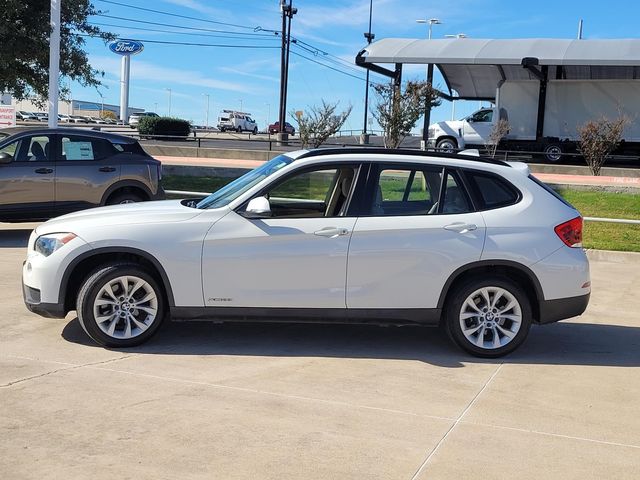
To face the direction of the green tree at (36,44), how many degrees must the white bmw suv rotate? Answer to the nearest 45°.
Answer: approximately 45° to its right

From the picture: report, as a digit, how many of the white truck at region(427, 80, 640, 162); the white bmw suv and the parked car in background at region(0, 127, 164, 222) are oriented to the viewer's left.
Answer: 3

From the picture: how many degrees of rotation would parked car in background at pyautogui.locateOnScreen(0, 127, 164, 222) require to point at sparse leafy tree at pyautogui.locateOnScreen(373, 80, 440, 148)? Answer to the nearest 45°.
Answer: approximately 135° to its right

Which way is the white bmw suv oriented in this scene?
to the viewer's left

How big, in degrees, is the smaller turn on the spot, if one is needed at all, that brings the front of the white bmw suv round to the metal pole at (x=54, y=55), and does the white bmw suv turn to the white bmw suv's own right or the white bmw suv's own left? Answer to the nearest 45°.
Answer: approximately 45° to the white bmw suv's own right

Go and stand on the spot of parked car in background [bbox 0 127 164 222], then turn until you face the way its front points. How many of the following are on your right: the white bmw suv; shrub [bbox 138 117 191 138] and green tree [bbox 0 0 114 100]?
2

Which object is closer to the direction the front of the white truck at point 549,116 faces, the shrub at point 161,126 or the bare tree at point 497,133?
the shrub

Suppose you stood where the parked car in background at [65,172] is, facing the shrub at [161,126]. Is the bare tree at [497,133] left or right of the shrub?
right

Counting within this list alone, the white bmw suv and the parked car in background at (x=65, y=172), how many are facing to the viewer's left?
2

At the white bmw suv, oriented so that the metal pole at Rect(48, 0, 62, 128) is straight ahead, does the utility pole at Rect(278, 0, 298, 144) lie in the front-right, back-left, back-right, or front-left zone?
front-right

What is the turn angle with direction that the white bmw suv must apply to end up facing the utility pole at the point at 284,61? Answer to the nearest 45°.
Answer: approximately 90° to its right

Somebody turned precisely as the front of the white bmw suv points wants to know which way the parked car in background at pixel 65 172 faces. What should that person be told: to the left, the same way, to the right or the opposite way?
the same way

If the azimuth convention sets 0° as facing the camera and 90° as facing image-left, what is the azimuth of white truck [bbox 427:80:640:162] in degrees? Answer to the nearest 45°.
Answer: approximately 90°

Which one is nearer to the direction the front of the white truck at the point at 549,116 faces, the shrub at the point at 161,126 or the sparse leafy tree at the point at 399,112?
the shrub

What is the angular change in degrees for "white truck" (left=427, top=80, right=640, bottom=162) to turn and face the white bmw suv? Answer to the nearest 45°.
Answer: approximately 90° to its left

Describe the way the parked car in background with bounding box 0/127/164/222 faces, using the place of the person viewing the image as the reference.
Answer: facing to the left of the viewer
